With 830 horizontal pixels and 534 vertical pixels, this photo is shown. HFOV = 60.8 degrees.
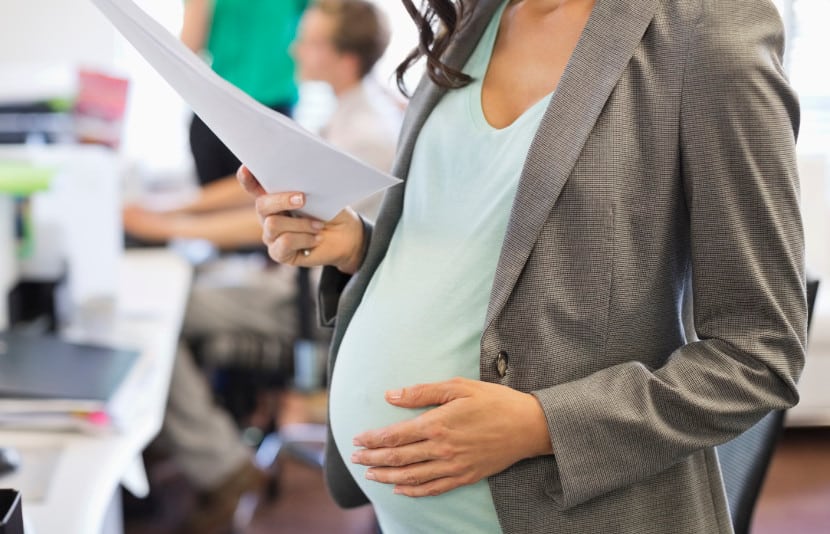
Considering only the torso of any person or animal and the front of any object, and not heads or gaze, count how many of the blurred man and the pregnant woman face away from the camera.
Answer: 0

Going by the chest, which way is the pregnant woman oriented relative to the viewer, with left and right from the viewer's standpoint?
facing the viewer and to the left of the viewer

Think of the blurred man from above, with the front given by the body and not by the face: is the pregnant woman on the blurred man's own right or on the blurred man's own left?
on the blurred man's own left

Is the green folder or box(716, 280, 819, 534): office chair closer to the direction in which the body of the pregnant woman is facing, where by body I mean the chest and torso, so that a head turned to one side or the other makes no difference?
the green folder

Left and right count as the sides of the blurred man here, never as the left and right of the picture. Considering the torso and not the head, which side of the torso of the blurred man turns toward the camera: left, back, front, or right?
left
